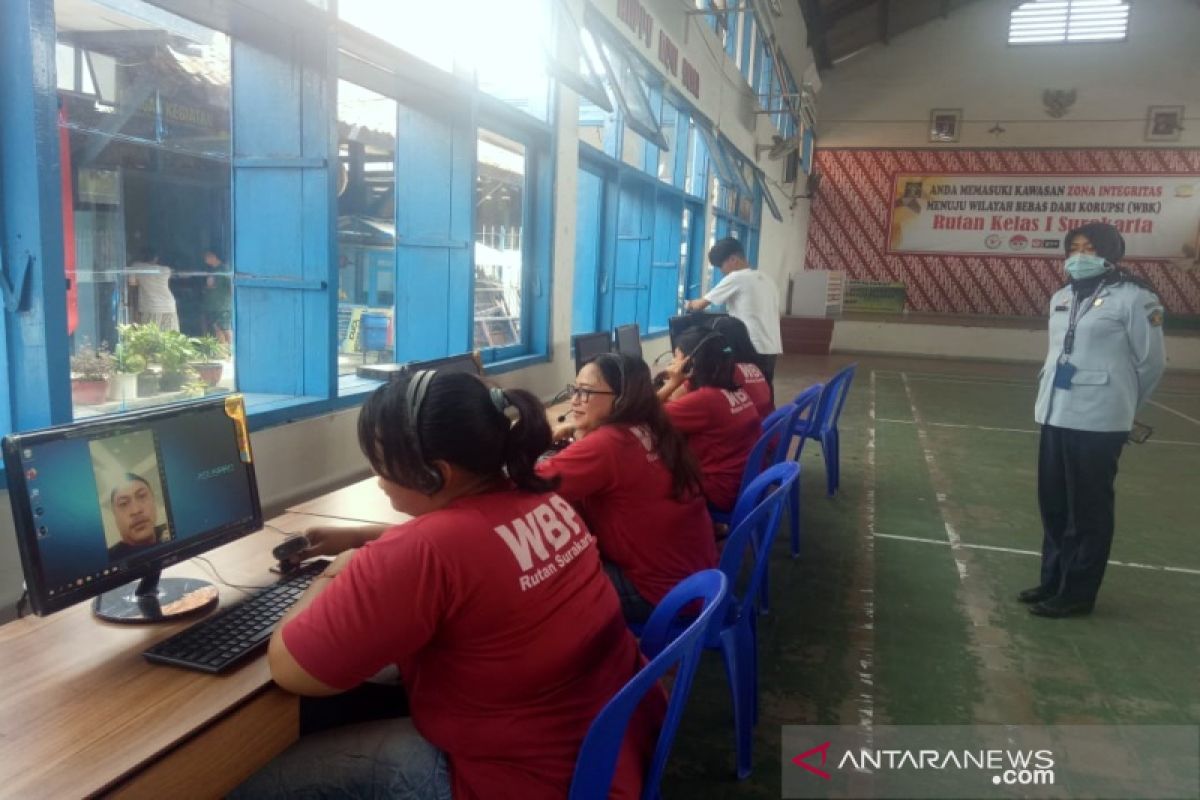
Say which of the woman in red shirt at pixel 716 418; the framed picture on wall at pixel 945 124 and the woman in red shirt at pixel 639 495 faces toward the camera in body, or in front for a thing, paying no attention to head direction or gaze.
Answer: the framed picture on wall

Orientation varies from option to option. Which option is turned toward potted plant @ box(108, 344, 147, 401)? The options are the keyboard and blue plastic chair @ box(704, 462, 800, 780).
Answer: the blue plastic chair

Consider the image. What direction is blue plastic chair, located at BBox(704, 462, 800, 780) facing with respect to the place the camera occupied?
facing to the left of the viewer

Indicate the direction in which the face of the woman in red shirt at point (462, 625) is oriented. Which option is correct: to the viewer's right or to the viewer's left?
to the viewer's left

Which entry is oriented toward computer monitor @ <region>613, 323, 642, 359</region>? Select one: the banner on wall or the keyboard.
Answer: the banner on wall

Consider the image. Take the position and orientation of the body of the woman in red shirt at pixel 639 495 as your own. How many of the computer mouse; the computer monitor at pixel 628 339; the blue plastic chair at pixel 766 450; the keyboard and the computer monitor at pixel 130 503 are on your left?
3

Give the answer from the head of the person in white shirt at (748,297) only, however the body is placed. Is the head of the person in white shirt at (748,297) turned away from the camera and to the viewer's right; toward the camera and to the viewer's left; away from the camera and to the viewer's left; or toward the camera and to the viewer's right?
away from the camera and to the viewer's left

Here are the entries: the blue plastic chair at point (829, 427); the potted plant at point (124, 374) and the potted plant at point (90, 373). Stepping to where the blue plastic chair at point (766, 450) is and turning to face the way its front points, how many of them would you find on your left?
2

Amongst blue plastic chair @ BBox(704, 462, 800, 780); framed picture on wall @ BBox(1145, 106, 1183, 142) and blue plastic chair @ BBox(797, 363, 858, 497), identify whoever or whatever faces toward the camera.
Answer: the framed picture on wall

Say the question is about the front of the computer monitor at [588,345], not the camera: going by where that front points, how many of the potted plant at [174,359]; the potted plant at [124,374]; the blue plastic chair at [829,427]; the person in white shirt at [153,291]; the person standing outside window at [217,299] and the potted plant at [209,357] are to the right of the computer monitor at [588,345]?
5

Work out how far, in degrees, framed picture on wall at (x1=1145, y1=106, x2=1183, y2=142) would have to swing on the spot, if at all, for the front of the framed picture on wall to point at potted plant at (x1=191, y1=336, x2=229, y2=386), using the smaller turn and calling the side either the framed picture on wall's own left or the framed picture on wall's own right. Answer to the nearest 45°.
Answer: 0° — it already faces it

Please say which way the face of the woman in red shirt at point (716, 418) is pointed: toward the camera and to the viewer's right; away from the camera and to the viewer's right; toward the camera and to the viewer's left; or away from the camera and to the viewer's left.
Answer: away from the camera and to the viewer's left

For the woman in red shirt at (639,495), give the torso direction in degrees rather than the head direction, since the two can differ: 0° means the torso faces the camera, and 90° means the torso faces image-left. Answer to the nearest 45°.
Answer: approximately 135°

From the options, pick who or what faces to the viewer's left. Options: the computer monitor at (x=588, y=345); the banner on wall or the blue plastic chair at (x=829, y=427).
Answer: the blue plastic chair
